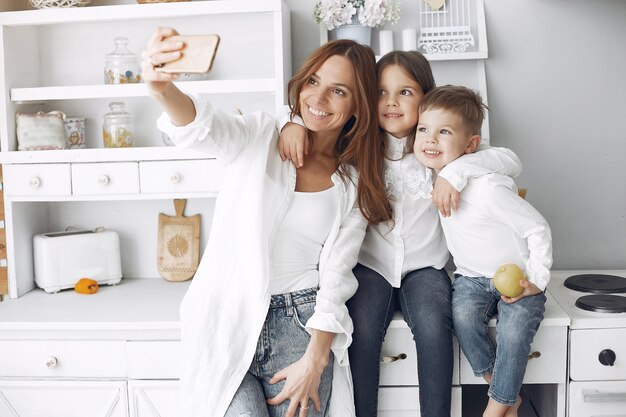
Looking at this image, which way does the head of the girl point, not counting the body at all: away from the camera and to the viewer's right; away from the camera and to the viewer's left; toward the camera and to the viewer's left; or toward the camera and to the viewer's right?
toward the camera and to the viewer's left

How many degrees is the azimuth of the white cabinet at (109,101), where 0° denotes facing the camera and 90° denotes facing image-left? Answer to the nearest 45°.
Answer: approximately 0°

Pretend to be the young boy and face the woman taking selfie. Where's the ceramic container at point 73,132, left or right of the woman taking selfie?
right

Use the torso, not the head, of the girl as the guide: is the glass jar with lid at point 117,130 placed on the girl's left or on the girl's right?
on the girl's right

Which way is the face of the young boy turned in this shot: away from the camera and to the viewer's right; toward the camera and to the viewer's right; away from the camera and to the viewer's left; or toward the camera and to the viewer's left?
toward the camera and to the viewer's left

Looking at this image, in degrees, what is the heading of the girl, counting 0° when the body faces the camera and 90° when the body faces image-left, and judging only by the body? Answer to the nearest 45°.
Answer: approximately 0°

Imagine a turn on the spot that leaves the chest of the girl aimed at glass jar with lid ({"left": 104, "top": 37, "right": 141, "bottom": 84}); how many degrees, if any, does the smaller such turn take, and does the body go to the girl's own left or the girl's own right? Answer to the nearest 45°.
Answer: approximately 90° to the girl's own right
